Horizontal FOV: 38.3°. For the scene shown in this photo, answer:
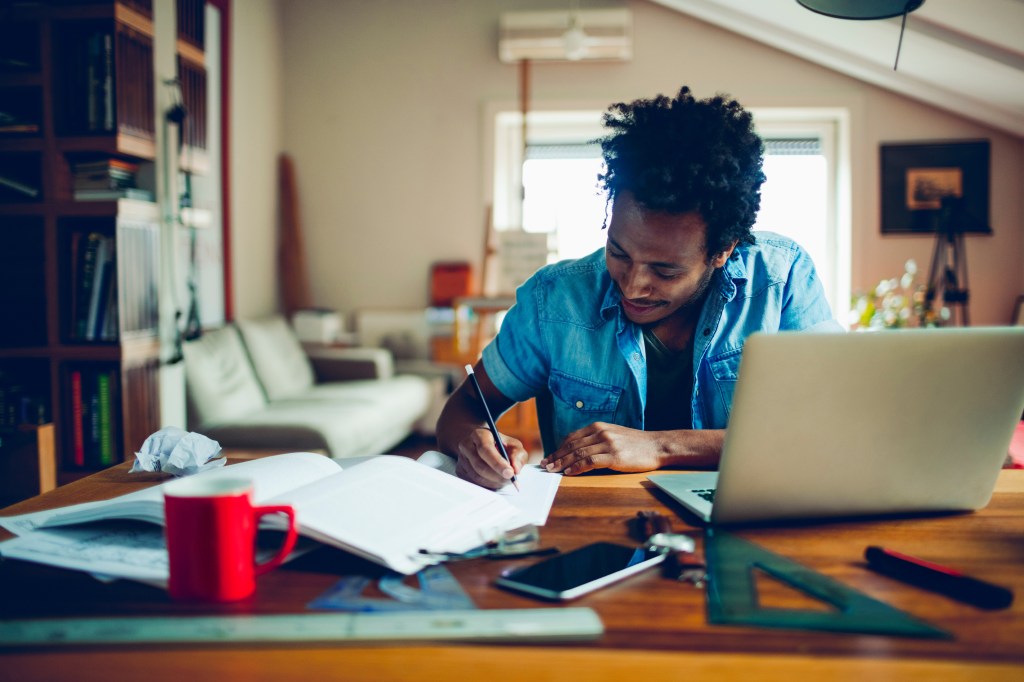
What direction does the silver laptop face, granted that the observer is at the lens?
facing away from the viewer and to the left of the viewer

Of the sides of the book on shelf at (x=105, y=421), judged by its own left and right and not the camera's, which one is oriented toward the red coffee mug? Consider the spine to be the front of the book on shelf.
front

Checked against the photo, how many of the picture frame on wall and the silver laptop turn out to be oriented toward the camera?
1

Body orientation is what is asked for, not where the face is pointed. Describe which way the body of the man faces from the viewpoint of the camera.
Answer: toward the camera

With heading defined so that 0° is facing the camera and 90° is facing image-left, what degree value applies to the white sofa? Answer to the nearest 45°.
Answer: approximately 315°

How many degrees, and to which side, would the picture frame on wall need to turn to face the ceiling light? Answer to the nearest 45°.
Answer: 0° — it already faces it

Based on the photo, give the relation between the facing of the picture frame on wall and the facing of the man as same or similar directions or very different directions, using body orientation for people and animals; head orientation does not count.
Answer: same or similar directions

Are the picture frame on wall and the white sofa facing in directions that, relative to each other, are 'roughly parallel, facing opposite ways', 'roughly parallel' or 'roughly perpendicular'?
roughly perpendicular

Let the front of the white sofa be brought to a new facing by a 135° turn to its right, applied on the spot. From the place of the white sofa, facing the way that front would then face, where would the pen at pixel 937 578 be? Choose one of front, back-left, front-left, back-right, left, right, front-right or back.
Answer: left

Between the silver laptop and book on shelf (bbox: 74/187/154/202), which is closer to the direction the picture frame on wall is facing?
the silver laptop

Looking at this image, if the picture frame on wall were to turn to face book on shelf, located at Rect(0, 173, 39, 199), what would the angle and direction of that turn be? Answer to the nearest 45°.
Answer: approximately 45° to its right

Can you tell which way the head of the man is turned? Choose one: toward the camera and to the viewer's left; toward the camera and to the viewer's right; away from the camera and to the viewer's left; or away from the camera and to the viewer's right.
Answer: toward the camera and to the viewer's left

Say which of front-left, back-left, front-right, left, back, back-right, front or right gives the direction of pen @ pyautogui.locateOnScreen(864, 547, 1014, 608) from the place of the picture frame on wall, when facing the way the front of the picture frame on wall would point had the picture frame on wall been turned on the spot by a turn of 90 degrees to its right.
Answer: left

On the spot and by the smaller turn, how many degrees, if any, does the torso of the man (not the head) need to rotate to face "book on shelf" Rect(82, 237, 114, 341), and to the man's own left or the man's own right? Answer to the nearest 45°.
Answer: approximately 135° to the man's own right
